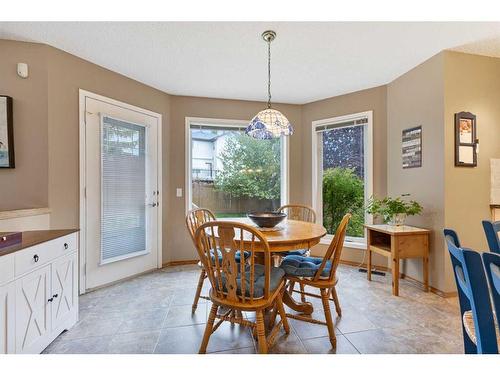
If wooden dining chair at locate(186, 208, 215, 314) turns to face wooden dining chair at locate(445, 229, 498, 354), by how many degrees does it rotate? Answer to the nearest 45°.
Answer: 0° — it already faces it

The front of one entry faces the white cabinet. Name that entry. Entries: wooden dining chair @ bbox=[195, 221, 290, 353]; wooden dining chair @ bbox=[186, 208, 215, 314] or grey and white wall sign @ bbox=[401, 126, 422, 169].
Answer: the grey and white wall sign

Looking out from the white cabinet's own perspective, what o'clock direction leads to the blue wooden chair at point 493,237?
The blue wooden chair is roughly at 12 o'clock from the white cabinet.

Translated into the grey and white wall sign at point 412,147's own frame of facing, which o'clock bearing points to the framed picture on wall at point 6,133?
the framed picture on wall at point 6,133 is roughly at 12 o'clock from the grey and white wall sign at point 412,147.

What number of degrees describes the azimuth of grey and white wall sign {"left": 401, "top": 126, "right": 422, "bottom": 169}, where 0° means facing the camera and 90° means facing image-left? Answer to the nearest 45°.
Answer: approximately 45°

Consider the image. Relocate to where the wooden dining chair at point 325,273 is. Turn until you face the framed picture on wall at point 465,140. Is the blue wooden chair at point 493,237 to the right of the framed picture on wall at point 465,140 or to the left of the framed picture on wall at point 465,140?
right

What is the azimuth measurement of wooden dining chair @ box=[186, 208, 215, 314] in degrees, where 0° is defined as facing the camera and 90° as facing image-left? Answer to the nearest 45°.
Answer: approximately 315°

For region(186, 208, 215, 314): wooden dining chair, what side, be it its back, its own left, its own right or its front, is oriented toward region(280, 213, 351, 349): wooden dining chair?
front

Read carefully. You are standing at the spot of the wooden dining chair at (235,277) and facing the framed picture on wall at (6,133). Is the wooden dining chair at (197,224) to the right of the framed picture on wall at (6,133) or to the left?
right

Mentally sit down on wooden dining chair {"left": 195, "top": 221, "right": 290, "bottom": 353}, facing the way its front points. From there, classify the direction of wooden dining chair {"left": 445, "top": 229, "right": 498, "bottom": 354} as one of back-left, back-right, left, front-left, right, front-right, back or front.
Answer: right

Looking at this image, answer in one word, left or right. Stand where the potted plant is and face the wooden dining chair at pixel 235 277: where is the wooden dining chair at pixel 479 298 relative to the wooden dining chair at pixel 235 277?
left

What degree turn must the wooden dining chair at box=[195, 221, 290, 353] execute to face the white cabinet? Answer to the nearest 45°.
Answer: approximately 135° to its left

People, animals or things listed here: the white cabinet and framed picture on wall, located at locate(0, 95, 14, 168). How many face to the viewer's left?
0

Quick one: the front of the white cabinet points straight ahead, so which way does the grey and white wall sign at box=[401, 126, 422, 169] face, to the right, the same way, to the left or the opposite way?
the opposite way

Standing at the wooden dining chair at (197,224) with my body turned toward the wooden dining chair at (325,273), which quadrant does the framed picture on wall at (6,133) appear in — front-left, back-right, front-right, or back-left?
back-right
